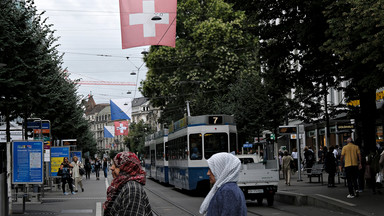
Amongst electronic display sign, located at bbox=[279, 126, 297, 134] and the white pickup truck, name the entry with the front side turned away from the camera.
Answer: the white pickup truck

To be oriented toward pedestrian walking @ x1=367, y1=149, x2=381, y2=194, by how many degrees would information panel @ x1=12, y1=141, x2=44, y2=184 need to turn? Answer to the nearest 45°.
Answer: approximately 90° to its left

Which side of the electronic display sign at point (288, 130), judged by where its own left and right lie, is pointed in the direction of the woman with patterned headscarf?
front

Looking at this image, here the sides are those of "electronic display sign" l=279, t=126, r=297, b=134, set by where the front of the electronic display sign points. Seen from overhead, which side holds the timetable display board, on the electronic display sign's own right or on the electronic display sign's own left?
on the electronic display sign's own right

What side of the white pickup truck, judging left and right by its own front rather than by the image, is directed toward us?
back

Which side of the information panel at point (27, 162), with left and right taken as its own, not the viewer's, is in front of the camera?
front

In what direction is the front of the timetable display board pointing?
toward the camera

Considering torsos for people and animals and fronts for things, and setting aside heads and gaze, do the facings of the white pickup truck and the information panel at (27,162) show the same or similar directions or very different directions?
very different directions

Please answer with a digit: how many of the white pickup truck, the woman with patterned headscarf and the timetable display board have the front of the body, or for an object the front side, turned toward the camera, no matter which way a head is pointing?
1

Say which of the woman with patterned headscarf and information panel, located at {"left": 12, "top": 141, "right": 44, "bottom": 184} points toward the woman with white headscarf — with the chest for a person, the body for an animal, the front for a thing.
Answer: the information panel

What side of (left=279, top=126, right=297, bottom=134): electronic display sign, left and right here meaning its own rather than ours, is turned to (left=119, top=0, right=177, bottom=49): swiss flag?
front

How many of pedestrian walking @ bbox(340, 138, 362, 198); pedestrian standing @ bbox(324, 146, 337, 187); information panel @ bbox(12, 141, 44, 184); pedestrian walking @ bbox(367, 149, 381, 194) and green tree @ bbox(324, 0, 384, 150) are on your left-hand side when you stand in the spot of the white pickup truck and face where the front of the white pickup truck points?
1
